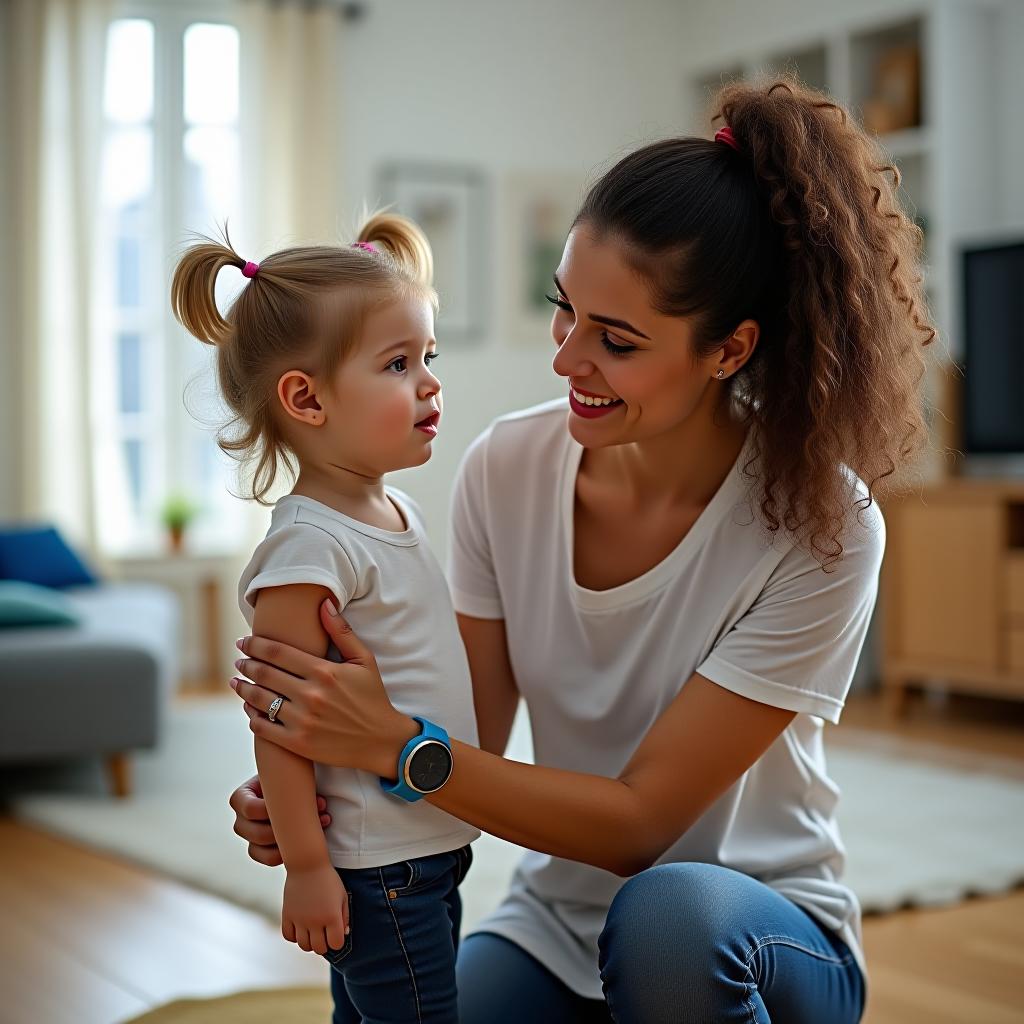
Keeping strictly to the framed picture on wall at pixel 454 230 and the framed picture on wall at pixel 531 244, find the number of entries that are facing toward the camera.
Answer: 2

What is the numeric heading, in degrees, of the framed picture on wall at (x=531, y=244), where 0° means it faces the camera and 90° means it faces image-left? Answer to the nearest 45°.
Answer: approximately 0°

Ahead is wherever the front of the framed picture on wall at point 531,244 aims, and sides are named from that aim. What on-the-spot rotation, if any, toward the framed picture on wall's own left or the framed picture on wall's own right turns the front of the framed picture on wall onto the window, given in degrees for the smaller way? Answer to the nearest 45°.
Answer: approximately 45° to the framed picture on wall's own right

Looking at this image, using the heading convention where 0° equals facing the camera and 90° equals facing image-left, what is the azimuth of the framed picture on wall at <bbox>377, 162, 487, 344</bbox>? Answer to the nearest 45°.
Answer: approximately 0°

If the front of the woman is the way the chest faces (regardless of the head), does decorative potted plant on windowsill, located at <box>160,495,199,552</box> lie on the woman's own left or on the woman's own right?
on the woman's own right

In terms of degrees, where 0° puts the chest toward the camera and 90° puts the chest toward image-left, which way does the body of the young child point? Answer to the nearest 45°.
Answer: approximately 315°
